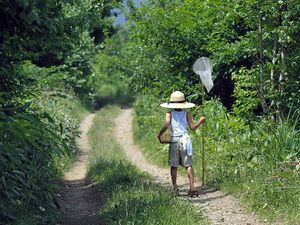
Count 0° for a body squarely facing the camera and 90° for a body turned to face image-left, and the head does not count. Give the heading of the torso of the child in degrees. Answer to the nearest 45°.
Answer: approximately 180°

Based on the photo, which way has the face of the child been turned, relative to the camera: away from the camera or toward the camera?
away from the camera
